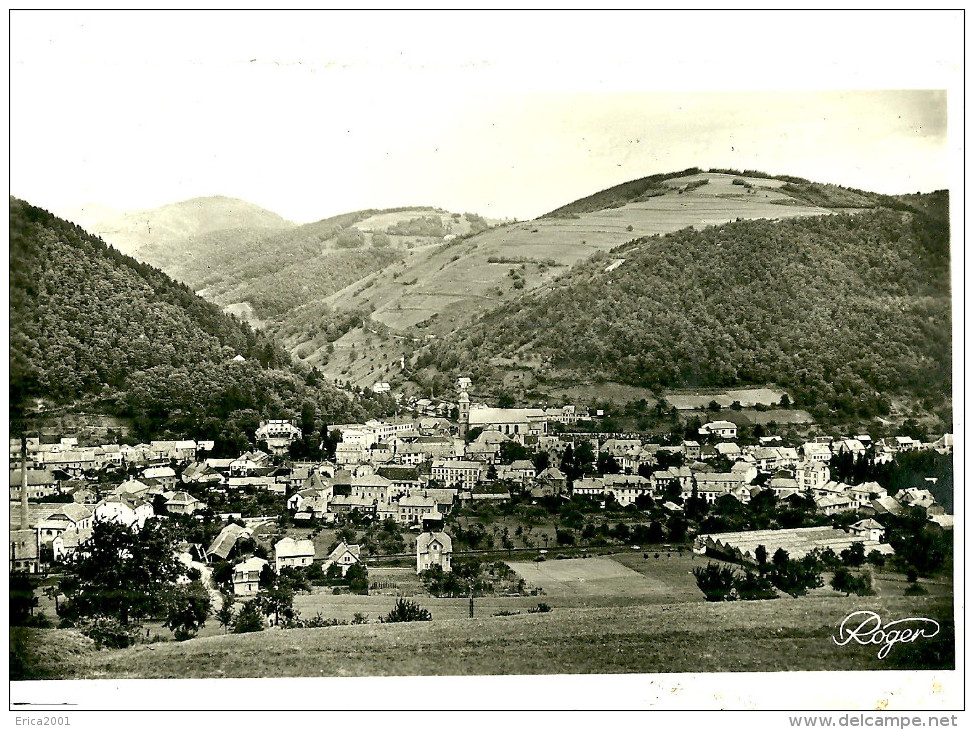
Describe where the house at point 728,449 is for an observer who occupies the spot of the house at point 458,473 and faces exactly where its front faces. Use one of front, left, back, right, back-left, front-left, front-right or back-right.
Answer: left

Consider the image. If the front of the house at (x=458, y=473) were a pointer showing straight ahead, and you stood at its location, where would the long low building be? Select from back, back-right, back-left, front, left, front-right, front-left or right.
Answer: left

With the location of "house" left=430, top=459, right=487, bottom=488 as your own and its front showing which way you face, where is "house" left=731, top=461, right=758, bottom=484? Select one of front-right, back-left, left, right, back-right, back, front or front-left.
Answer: left

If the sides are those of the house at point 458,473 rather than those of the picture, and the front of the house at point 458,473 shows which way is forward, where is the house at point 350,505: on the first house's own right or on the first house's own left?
on the first house's own right

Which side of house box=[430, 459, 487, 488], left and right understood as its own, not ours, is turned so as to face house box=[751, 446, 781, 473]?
left

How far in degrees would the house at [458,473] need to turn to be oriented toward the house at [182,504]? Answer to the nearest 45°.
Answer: approximately 90° to its right

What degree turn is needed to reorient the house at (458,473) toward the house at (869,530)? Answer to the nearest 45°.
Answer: approximately 90° to its left

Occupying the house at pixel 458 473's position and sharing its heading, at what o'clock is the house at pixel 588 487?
the house at pixel 588 487 is roughly at 9 o'clock from the house at pixel 458 473.

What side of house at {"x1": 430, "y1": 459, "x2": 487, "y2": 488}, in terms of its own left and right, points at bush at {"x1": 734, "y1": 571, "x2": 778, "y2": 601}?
front

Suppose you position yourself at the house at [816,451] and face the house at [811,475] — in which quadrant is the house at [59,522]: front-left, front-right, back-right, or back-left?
front-right

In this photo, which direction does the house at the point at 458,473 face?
toward the camera

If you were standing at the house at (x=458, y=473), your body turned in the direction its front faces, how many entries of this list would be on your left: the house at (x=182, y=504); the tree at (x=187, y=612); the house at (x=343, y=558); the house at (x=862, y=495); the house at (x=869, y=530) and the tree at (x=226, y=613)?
2

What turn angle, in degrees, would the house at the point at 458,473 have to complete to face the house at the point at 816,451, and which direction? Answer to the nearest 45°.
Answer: approximately 90° to its left

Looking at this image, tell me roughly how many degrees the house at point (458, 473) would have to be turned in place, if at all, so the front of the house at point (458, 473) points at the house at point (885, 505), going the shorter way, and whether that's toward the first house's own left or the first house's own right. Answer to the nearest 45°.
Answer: approximately 90° to the first house's own left

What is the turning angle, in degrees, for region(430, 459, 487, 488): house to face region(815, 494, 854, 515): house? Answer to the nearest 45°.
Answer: approximately 90° to its left
